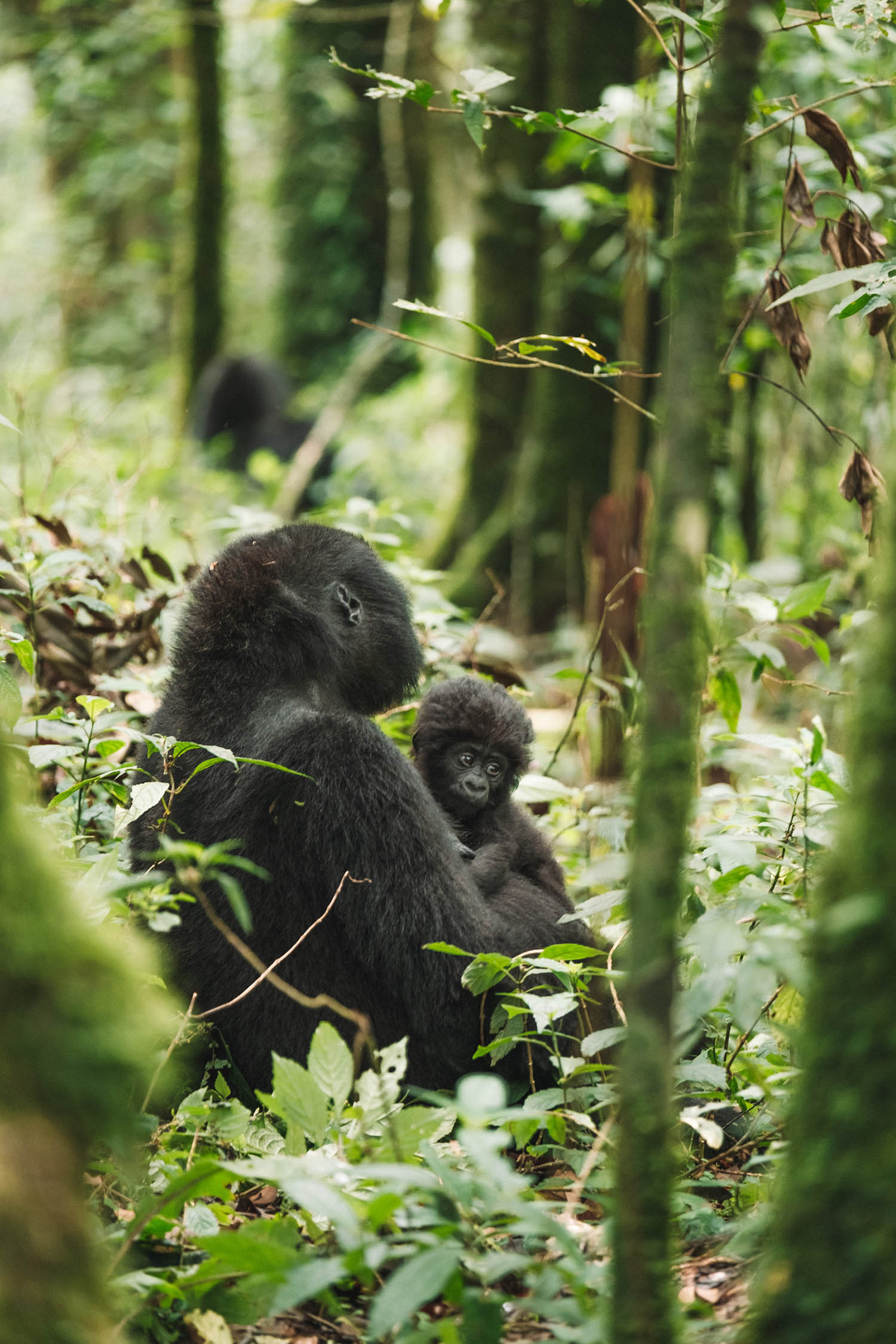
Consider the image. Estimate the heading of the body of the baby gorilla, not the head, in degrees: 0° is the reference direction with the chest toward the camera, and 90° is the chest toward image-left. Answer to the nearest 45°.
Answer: approximately 45°

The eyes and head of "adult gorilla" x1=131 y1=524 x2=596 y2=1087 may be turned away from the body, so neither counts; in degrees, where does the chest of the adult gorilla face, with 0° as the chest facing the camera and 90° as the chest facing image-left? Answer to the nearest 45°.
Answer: approximately 225°

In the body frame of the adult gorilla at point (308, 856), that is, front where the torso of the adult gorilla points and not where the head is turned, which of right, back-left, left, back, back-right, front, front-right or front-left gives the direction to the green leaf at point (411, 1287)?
back-right

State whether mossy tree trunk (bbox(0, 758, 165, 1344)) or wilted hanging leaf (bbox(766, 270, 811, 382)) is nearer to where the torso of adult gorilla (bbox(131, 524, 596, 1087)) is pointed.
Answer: the wilted hanging leaf

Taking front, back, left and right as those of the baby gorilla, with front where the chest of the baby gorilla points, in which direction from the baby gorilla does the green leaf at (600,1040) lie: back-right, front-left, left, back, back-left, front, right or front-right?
front-left

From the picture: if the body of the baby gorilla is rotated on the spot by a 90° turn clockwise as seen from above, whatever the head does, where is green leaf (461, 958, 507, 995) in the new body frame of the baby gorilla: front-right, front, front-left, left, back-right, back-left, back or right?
back-left

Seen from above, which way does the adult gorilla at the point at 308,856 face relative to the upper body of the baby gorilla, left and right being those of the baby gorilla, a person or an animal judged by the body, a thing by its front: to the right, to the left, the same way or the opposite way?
the opposite way
